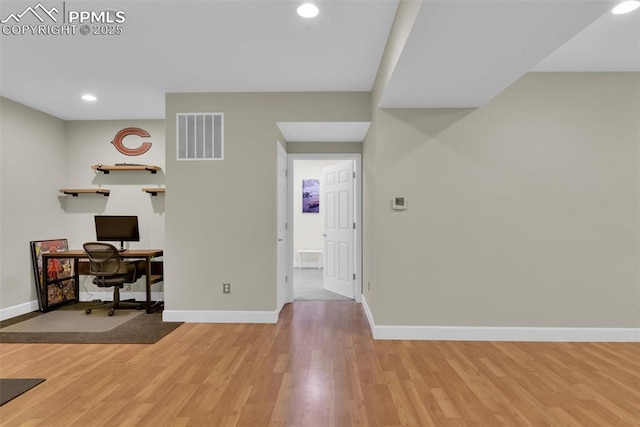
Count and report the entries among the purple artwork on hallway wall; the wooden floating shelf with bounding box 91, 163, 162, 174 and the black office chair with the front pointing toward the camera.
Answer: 2

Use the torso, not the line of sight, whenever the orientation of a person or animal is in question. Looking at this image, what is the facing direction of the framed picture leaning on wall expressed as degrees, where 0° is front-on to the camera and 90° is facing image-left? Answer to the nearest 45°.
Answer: approximately 315°

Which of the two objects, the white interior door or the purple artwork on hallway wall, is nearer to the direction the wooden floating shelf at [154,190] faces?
the white interior door

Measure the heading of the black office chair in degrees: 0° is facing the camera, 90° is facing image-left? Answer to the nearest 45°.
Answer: approximately 225°

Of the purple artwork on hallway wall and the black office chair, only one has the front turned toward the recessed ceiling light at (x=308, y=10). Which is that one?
the purple artwork on hallway wall

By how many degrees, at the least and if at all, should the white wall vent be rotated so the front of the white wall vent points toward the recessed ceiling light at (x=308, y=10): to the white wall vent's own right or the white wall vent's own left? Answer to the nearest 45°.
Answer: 0° — it already faces it

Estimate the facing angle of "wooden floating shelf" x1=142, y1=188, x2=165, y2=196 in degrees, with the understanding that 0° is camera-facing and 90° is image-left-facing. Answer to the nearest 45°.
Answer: approximately 0°

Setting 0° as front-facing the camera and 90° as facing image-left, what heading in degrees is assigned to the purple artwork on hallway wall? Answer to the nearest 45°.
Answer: approximately 0°
